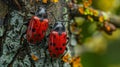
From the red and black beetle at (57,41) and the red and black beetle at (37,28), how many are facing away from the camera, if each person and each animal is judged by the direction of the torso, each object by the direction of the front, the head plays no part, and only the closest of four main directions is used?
2

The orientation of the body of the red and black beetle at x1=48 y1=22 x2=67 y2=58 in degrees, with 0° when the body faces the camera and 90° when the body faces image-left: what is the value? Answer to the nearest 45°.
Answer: approximately 180°

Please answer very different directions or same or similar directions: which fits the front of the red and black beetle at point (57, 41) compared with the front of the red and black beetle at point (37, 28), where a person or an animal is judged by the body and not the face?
same or similar directions

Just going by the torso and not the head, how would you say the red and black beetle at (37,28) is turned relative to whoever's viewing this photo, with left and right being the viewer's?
facing away from the viewer

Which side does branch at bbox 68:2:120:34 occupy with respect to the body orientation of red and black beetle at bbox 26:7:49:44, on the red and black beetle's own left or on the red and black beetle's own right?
on the red and black beetle's own right
